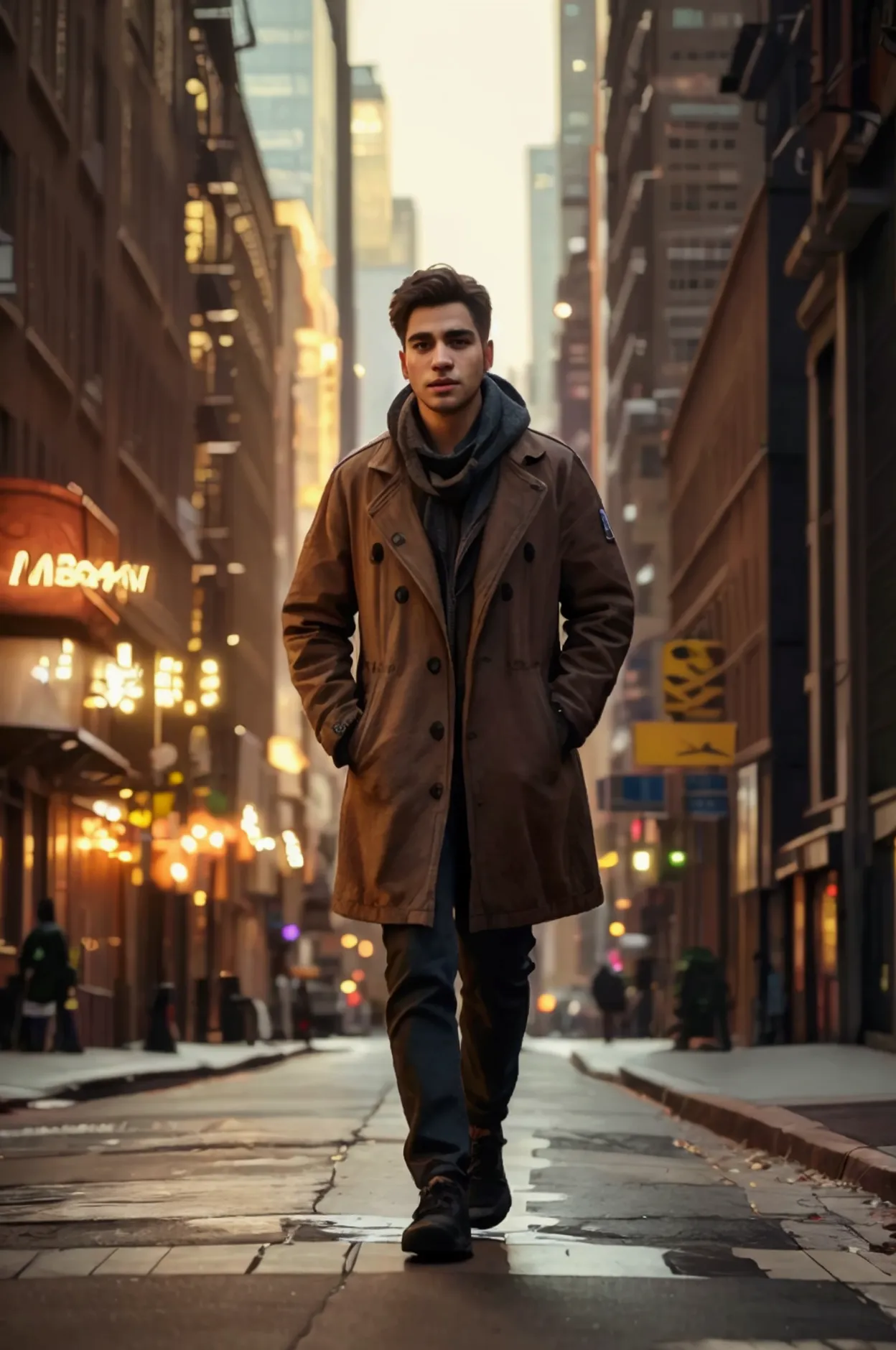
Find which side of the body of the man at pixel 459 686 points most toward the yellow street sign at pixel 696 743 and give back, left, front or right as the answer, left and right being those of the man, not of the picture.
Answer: back

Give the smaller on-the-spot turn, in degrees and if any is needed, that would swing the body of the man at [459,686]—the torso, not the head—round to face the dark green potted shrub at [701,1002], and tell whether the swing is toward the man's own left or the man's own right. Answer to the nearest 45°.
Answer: approximately 180°

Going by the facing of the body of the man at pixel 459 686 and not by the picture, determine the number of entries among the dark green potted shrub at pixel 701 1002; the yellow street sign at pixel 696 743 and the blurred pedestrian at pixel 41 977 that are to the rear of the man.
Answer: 3

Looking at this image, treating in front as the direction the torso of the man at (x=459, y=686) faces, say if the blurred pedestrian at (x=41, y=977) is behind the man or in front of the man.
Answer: behind

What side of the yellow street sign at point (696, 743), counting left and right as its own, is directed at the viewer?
front

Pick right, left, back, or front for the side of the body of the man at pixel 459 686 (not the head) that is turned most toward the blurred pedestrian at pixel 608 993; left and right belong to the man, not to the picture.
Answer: back

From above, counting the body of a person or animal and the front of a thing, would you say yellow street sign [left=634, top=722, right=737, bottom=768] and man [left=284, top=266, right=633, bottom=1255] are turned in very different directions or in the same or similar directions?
same or similar directions

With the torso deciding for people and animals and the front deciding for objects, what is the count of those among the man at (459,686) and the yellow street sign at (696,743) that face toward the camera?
2

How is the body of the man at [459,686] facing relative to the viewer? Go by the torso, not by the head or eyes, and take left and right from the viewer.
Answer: facing the viewer

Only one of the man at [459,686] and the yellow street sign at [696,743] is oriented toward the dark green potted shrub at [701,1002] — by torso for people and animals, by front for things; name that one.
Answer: the yellow street sign

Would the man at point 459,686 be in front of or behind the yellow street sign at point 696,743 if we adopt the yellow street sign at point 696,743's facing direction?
in front
